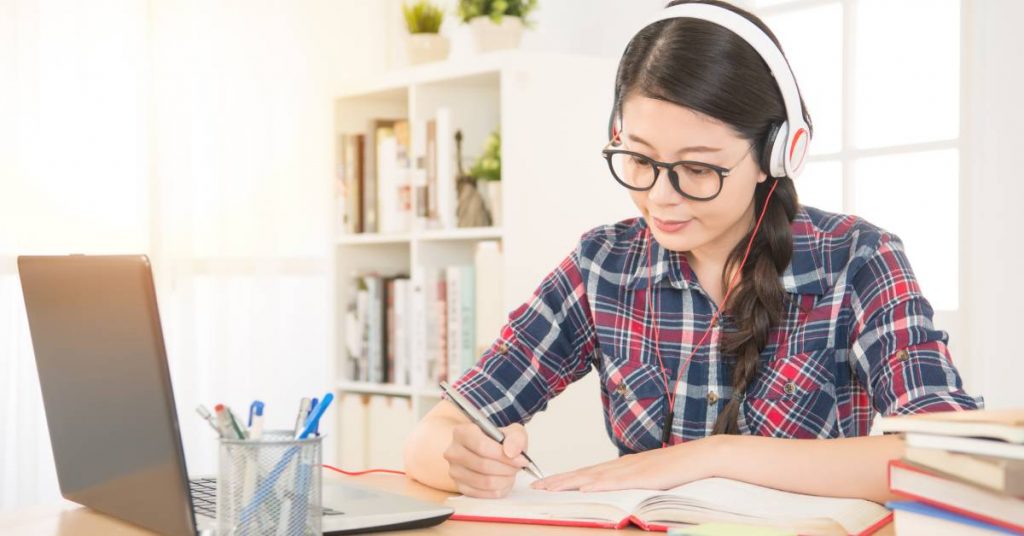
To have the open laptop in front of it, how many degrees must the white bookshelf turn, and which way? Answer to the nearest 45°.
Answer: approximately 45° to its left

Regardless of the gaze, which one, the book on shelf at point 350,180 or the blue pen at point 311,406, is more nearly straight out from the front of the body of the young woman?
the blue pen

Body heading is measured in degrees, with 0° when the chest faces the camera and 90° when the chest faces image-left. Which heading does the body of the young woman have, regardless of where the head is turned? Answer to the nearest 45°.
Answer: approximately 45°

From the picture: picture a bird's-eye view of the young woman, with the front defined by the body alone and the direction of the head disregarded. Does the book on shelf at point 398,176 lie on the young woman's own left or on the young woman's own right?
on the young woman's own right

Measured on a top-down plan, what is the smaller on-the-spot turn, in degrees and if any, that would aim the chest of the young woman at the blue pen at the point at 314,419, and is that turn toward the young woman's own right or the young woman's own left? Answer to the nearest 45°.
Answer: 0° — they already face it

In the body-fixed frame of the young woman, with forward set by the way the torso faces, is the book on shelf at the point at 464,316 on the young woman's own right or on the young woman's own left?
on the young woman's own right

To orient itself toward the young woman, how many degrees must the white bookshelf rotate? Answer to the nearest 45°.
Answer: approximately 45° to its left

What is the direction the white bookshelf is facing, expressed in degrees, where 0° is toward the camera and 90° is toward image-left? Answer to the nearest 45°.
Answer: approximately 45°

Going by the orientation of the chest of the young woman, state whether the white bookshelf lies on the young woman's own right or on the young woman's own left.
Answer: on the young woman's own right

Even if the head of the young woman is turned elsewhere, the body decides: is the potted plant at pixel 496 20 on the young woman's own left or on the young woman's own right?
on the young woman's own right

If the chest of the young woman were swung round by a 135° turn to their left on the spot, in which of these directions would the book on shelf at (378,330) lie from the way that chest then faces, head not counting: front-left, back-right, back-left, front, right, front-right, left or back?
back-left

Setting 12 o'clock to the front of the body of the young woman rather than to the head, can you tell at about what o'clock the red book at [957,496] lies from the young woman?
The red book is roughly at 10 o'clock from the young woman.
